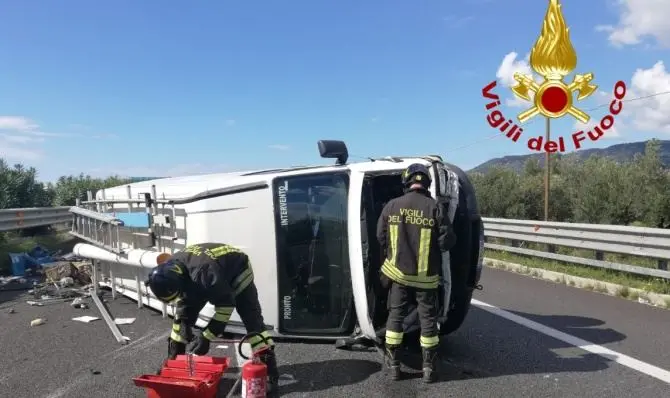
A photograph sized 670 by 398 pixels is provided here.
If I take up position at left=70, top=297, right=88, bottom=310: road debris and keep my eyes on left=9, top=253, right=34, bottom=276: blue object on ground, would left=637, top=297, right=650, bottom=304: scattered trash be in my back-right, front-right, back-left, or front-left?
back-right

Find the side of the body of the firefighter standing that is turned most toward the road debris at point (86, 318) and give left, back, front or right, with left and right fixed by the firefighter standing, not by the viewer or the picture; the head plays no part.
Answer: left

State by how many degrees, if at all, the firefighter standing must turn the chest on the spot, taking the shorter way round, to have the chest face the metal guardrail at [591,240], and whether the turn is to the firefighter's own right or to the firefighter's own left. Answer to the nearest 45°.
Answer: approximately 45° to the firefighter's own right

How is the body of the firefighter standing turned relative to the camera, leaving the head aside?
away from the camera

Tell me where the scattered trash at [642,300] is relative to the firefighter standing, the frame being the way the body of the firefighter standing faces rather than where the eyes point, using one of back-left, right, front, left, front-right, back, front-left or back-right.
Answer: front-right

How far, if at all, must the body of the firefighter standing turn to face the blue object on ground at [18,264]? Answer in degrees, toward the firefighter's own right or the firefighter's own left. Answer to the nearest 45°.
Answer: approximately 45° to the firefighter's own left

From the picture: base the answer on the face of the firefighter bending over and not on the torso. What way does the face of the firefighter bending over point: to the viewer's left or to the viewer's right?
to the viewer's left

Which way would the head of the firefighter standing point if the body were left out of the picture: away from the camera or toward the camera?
away from the camera

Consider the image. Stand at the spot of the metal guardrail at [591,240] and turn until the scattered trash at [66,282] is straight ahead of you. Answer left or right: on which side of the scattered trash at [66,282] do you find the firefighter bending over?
left

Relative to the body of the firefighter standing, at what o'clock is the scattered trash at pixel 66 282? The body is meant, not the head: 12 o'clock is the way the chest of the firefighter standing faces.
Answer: The scattered trash is roughly at 10 o'clock from the firefighter standing.

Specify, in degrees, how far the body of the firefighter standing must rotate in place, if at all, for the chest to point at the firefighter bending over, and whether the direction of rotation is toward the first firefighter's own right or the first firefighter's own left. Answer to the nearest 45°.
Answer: approximately 90° to the first firefighter's own left
